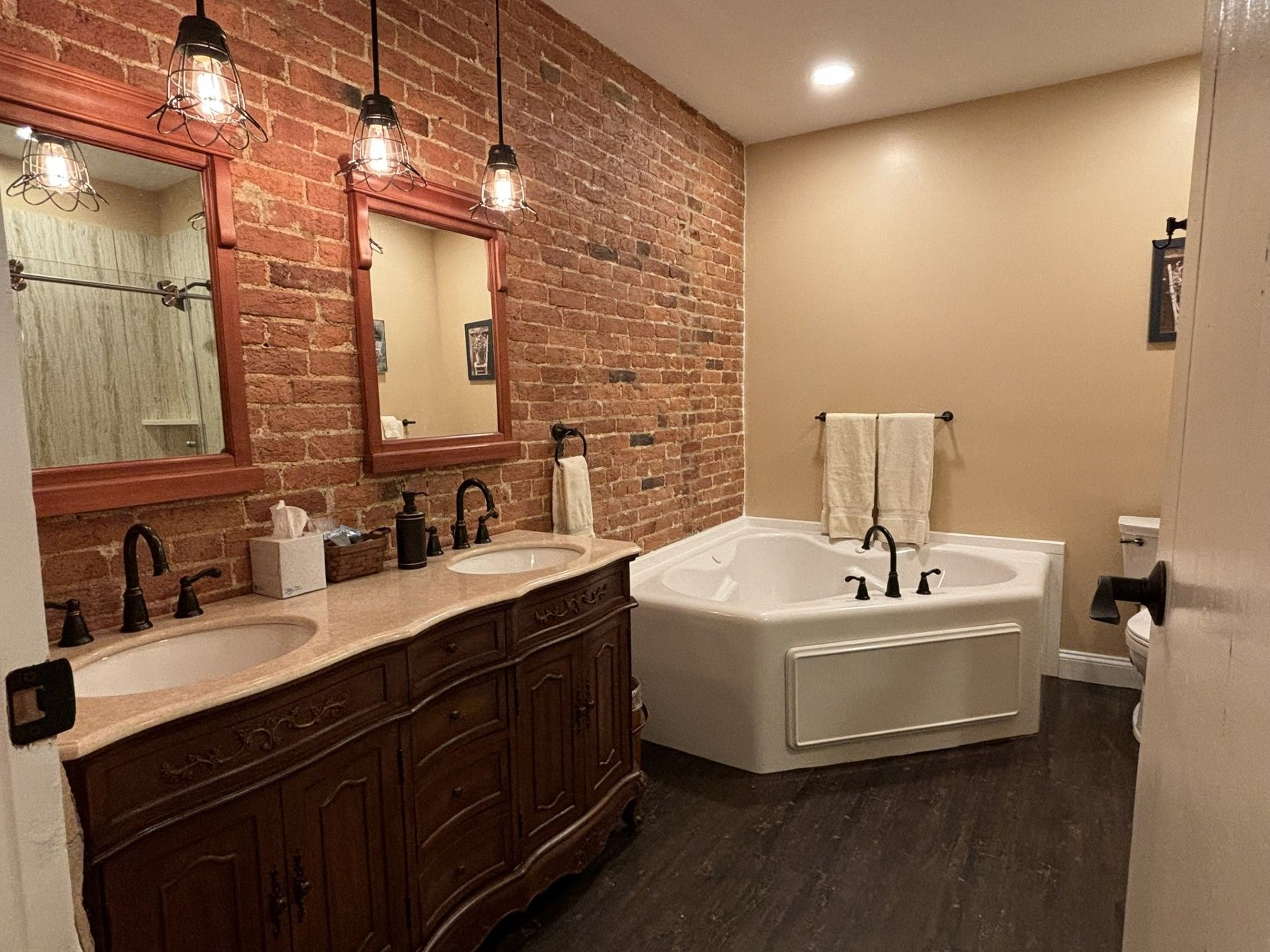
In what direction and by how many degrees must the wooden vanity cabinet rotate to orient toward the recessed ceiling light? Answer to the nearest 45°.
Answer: approximately 90° to its left

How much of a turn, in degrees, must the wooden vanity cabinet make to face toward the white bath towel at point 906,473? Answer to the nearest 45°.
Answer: approximately 90° to its left

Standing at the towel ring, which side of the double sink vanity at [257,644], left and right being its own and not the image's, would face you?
left

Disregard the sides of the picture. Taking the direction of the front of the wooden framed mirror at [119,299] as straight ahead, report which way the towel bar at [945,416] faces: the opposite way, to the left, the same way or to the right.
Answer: to the right

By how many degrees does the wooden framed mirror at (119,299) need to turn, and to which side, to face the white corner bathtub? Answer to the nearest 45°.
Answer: approximately 45° to its left

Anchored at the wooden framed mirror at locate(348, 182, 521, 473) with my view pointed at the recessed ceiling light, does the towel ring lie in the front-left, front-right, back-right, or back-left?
front-left

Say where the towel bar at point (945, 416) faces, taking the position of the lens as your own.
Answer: facing the viewer

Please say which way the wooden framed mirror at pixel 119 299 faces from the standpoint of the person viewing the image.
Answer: facing the viewer and to the right of the viewer

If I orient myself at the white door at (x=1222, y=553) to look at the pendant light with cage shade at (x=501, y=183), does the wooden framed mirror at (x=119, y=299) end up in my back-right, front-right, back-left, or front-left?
front-left

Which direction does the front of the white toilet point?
toward the camera

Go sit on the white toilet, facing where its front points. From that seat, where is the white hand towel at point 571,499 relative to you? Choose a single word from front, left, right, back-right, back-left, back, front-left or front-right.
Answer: front-right

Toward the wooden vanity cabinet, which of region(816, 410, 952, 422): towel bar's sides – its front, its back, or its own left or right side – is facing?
front

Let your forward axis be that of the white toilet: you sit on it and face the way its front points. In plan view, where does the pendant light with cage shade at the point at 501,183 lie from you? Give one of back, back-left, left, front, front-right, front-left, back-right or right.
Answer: front-right

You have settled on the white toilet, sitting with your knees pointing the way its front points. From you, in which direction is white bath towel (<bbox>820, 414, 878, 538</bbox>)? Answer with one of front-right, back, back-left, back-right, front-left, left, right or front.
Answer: right
